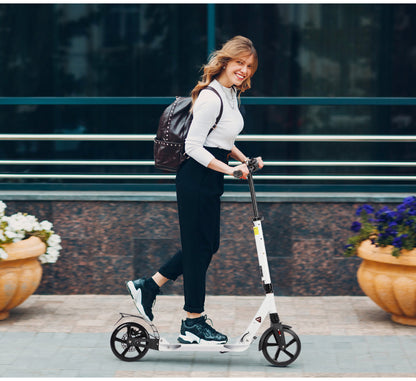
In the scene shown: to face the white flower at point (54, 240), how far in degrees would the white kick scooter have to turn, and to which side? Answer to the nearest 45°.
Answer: approximately 135° to its left

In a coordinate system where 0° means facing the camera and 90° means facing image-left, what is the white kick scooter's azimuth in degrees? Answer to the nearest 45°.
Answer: approximately 270°

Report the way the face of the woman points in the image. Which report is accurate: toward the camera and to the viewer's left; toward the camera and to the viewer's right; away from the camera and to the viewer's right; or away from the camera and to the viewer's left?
toward the camera and to the viewer's right

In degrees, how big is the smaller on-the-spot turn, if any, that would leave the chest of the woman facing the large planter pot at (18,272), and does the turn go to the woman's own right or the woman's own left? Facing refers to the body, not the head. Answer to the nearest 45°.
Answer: approximately 135° to the woman's own left

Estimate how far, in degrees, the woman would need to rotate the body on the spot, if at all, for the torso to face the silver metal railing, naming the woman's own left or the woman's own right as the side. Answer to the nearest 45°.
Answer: approximately 90° to the woman's own left

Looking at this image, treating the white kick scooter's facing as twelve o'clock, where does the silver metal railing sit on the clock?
The silver metal railing is roughly at 9 o'clock from the white kick scooter.

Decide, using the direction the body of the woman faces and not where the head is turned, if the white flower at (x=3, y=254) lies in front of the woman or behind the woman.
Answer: behind

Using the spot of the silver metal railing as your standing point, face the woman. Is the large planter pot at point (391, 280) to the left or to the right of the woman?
left

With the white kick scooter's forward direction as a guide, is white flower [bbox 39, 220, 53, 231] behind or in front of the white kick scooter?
behind

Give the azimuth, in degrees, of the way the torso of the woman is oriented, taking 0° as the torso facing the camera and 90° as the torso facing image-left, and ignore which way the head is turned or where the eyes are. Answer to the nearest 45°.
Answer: approximately 270°

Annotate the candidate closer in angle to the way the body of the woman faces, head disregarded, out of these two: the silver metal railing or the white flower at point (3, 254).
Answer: the silver metal railing

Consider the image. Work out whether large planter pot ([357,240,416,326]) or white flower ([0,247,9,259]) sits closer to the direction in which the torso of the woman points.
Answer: the large planter pot
